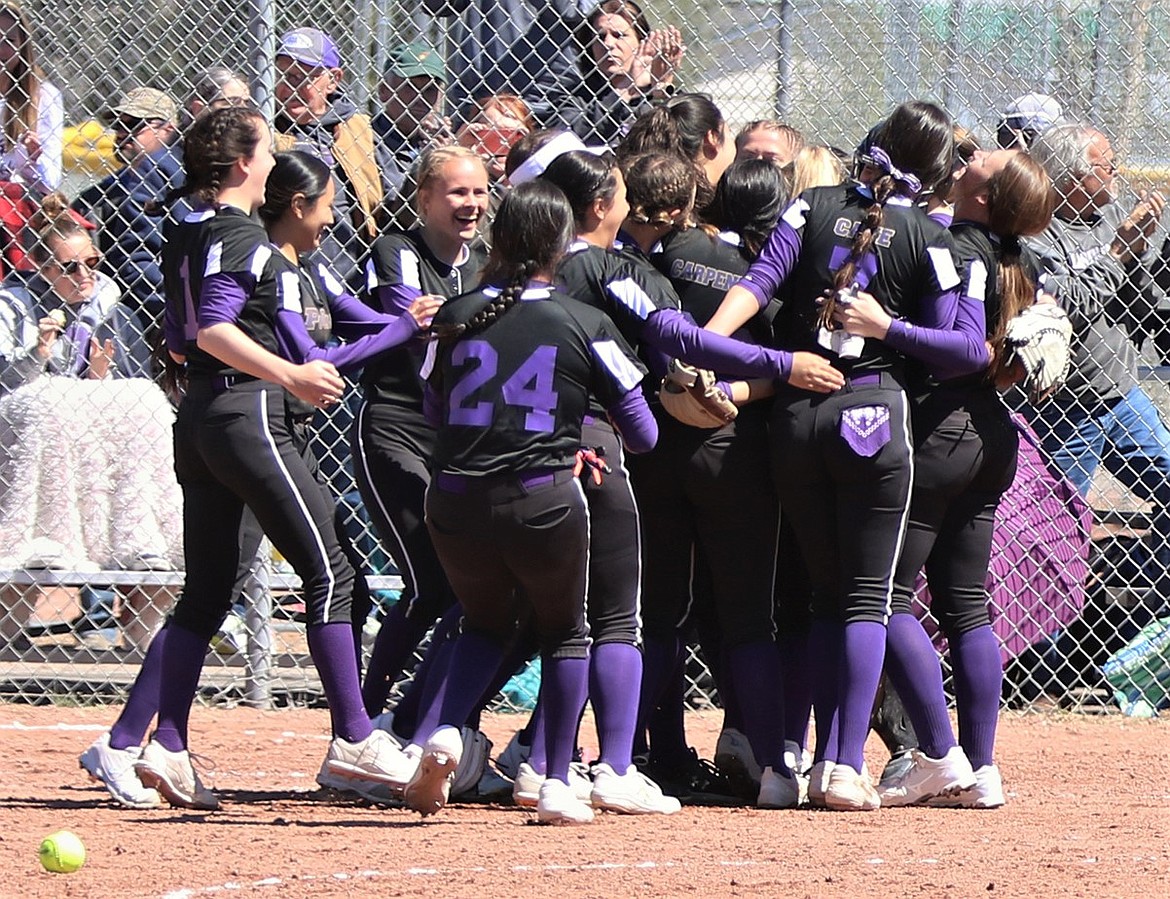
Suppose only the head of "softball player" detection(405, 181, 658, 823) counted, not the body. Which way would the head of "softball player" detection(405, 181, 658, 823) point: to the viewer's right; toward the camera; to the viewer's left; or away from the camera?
away from the camera

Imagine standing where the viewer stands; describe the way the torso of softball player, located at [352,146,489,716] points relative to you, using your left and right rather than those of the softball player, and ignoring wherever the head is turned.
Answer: facing the viewer and to the right of the viewer

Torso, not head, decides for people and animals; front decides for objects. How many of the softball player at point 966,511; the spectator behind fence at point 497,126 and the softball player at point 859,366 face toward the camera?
1

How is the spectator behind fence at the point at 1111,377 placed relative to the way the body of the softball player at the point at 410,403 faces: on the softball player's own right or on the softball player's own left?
on the softball player's own left

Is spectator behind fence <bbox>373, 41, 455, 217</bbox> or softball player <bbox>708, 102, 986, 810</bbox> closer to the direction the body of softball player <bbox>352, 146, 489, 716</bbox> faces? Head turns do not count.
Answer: the softball player

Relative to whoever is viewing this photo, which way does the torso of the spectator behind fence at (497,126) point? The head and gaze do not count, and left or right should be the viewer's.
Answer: facing the viewer

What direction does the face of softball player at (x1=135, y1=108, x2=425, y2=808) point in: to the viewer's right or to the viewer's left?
to the viewer's right

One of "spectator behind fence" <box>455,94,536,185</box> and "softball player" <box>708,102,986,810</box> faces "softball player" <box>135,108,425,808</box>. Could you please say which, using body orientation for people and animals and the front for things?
the spectator behind fence

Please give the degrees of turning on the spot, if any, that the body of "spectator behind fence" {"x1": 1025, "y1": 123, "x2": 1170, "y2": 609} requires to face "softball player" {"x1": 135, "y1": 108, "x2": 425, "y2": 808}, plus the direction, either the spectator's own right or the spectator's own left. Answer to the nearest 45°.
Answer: approximately 90° to the spectator's own right

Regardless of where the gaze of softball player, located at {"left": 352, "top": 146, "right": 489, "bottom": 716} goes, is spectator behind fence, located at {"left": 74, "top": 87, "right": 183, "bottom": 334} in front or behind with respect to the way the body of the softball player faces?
behind

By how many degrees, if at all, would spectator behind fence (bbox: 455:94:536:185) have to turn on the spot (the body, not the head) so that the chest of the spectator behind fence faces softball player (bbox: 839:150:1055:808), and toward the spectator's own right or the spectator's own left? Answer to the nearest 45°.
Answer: approximately 45° to the spectator's own left

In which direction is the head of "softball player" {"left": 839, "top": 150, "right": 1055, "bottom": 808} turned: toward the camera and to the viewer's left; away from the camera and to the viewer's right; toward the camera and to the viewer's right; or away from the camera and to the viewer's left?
away from the camera and to the viewer's left

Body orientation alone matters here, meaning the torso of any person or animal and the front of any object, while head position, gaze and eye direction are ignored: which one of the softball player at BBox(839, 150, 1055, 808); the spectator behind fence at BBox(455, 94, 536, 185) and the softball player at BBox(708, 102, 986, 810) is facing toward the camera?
the spectator behind fence
